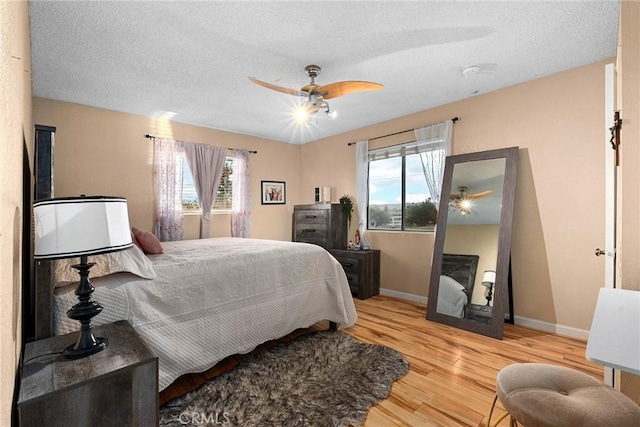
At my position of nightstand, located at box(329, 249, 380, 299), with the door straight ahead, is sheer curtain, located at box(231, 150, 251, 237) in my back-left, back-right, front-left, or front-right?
back-right

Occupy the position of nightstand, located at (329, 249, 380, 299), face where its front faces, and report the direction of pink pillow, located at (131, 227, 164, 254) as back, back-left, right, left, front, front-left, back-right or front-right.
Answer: front

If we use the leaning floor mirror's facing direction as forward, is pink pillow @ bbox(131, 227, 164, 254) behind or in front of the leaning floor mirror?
in front

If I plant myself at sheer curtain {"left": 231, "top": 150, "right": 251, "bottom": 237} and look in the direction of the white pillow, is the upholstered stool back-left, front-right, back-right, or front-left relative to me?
front-left

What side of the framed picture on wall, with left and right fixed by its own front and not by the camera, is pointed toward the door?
front

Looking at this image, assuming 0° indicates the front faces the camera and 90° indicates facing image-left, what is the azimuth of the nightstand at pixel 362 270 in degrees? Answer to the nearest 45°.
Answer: approximately 45°

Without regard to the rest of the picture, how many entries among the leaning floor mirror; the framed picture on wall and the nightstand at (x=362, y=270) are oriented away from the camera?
0

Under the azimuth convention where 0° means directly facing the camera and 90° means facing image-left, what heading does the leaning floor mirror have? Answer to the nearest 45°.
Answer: approximately 45°

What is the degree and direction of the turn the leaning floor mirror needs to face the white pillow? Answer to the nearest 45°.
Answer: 0° — it already faces it

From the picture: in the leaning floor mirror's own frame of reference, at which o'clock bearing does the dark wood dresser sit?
The dark wood dresser is roughly at 2 o'clock from the leaning floor mirror.

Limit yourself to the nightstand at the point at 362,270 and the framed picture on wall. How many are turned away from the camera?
0

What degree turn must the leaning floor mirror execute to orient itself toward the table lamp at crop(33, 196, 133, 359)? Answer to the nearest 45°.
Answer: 0° — it already faces it

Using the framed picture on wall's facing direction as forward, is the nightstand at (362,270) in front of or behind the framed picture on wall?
in front

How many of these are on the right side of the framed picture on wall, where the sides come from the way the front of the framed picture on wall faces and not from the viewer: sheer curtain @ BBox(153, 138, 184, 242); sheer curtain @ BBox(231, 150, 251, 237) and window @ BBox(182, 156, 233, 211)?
3

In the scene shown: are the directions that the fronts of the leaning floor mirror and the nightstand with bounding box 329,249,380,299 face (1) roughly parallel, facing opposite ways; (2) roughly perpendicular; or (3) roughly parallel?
roughly parallel

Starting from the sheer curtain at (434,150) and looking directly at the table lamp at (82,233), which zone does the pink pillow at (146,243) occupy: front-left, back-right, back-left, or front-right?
front-right

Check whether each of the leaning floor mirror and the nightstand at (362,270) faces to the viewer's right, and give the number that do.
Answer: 0

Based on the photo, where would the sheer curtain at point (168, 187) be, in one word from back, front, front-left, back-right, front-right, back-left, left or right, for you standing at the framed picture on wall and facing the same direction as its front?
right
